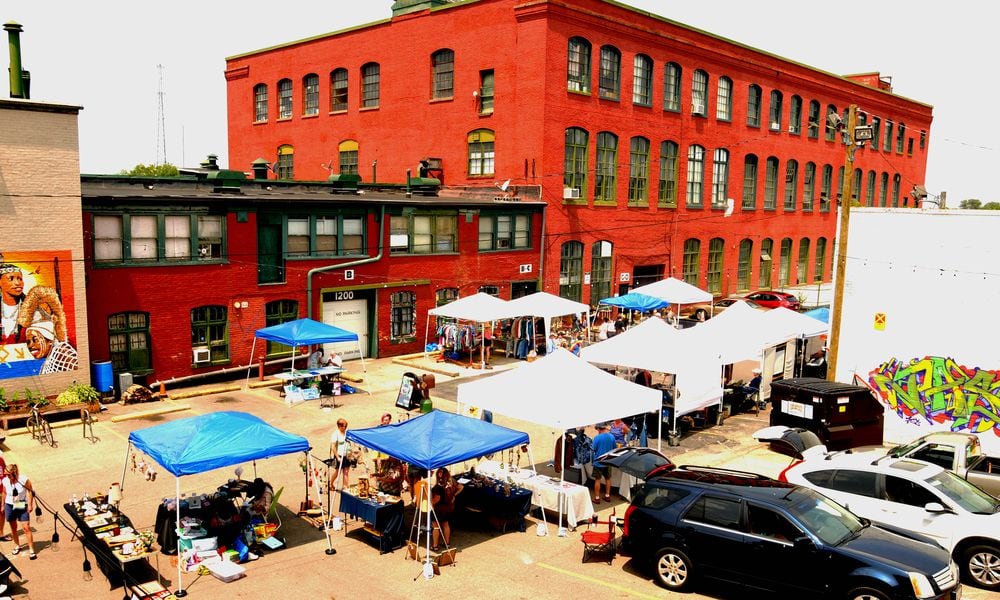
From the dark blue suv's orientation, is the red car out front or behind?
behind

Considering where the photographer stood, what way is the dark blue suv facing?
facing the viewer and to the right of the viewer

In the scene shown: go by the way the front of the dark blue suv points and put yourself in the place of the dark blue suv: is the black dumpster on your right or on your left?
on your left

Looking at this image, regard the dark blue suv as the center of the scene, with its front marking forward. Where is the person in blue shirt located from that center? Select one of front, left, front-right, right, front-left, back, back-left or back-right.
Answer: back

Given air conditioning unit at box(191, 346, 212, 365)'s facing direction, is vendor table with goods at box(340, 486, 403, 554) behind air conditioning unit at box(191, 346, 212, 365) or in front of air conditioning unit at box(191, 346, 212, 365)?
in front

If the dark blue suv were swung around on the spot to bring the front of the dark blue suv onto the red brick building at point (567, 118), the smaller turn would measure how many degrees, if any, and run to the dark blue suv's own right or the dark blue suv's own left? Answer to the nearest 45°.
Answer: approximately 90° to the black suv's own left

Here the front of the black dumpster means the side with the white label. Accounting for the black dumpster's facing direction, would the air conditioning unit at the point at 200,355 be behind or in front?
in front

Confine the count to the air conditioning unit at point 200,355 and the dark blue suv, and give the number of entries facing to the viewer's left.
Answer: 0

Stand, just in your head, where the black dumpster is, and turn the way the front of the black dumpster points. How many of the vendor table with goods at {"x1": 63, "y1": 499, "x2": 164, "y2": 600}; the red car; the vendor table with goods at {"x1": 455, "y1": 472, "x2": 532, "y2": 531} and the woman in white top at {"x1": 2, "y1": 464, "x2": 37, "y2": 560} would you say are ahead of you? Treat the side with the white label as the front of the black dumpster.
3

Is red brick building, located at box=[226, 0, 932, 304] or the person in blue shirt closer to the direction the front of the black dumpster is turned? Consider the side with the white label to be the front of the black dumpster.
the person in blue shirt

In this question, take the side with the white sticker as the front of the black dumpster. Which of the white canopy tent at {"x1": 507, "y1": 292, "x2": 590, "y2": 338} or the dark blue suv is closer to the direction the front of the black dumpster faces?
the dark blue suv

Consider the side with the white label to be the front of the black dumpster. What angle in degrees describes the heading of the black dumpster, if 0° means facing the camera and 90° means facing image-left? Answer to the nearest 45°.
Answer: approximately 45°

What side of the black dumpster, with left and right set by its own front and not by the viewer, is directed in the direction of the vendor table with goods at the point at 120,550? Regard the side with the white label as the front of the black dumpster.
front

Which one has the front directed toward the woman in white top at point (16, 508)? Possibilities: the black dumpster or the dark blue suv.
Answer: the black dumpster
